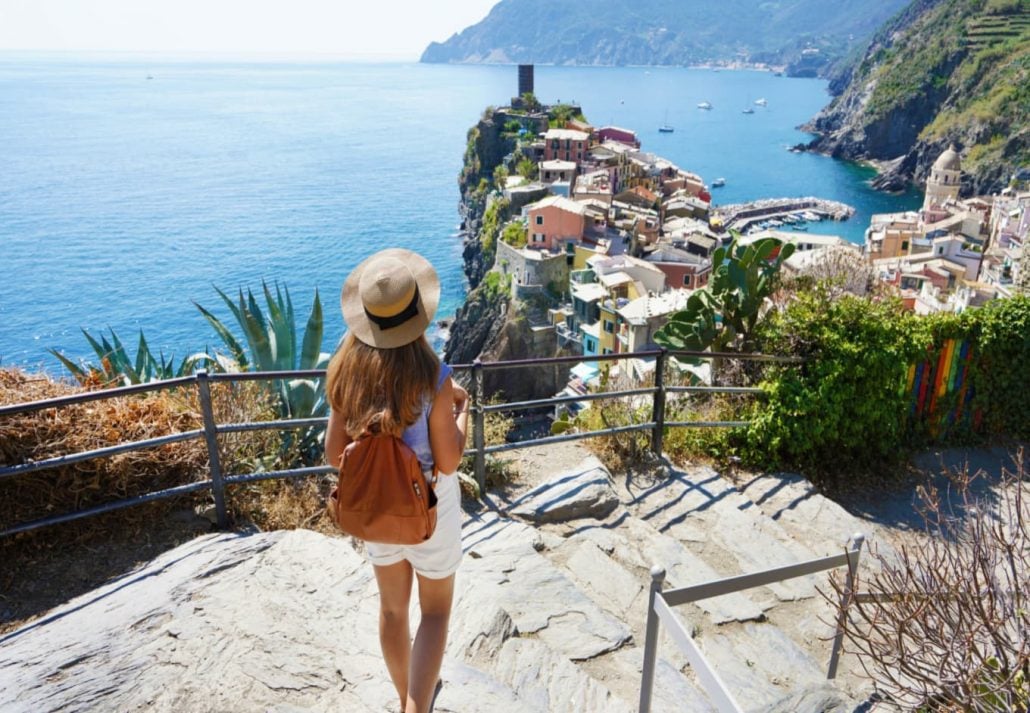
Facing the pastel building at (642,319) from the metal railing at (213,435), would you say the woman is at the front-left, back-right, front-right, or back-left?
back-right

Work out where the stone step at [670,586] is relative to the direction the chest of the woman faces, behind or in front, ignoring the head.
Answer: in front

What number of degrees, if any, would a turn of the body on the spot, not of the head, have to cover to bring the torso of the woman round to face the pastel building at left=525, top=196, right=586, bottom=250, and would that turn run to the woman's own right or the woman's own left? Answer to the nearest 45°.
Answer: approximately 45° to the woman's own left

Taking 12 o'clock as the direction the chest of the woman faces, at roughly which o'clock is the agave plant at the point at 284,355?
The agave plant is roughly at 10 o'clock from the woman.

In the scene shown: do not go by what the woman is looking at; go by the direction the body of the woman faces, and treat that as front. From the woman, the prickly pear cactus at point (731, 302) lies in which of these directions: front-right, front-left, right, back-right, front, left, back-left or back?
front

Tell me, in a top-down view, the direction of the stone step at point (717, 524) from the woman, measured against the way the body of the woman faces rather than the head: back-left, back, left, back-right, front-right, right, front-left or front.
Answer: front

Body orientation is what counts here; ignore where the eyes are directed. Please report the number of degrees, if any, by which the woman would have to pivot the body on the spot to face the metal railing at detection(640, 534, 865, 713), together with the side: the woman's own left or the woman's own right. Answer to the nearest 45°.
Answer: approximately 45° to the woman's own right

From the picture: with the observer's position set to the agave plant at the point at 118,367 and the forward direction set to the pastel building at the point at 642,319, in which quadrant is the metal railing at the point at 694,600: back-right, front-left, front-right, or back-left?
back-right

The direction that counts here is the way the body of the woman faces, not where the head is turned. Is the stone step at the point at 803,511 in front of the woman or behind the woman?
in front

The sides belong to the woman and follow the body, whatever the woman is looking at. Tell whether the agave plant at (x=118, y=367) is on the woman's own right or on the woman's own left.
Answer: on the woman's own left

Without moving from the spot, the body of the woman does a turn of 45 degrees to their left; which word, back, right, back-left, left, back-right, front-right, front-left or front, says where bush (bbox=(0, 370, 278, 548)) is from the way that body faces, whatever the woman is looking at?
front-left

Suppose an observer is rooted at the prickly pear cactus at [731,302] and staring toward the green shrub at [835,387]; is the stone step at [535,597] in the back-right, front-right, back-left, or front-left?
front-right

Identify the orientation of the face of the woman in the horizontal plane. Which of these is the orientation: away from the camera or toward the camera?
away from the camera

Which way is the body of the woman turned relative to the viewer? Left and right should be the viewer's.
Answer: facing away from the viewer and to the right of the viewer
